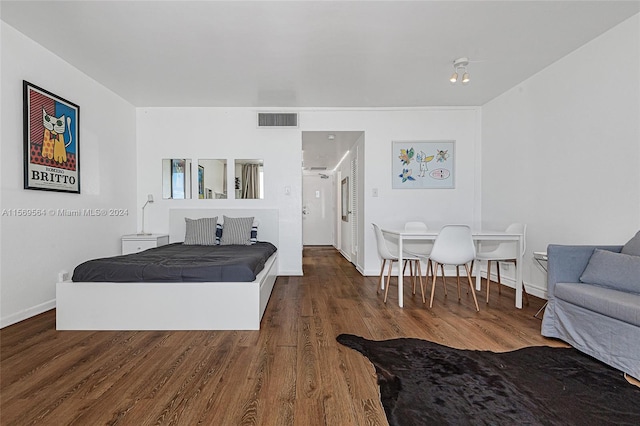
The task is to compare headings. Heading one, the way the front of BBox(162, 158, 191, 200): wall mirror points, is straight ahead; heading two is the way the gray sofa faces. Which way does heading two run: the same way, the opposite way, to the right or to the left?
to the right

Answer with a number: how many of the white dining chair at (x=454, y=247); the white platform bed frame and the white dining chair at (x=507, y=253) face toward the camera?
1

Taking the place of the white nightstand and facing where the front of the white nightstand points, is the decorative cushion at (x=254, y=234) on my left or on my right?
on my left

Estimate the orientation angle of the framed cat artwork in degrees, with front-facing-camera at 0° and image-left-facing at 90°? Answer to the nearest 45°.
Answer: approximately 315°

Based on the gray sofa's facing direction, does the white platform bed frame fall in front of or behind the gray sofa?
in front

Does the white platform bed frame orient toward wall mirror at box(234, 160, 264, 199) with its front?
no

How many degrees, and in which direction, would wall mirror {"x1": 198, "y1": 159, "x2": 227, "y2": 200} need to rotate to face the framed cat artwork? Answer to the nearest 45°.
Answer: approximately 45° to its right

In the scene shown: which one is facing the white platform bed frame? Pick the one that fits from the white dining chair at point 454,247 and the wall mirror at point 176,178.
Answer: the wall mirror

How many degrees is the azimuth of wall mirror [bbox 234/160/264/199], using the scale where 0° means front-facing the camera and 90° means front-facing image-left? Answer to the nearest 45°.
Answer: approximately 0°

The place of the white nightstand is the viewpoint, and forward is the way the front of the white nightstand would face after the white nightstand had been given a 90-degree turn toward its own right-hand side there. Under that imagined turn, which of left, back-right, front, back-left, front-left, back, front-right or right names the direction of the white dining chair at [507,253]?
back-left

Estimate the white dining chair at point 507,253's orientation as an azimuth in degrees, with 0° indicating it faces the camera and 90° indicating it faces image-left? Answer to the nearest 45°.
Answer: approximately 90°

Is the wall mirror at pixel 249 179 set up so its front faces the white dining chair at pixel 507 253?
no

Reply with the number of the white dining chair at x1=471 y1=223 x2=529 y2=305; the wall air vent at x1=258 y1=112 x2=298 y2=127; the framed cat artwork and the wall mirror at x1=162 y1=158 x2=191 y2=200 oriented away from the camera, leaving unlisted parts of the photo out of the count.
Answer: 0

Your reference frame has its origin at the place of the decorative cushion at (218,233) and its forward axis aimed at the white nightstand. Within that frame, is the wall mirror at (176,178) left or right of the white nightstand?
right

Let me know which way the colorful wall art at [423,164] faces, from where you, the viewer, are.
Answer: facing the viewer

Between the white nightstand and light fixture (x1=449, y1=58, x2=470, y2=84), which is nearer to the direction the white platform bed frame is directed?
the light fixture

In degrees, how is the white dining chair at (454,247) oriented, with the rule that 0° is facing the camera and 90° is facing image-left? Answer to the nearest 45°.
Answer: approximately 180°

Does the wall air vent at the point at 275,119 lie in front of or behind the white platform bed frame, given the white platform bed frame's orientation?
behind

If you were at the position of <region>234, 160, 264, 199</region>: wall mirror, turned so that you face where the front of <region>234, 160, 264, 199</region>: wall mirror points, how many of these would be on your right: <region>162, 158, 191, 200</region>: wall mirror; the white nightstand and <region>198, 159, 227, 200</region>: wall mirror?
3

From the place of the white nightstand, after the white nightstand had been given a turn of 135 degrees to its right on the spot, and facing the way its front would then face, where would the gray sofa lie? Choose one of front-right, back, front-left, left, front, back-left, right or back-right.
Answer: back
